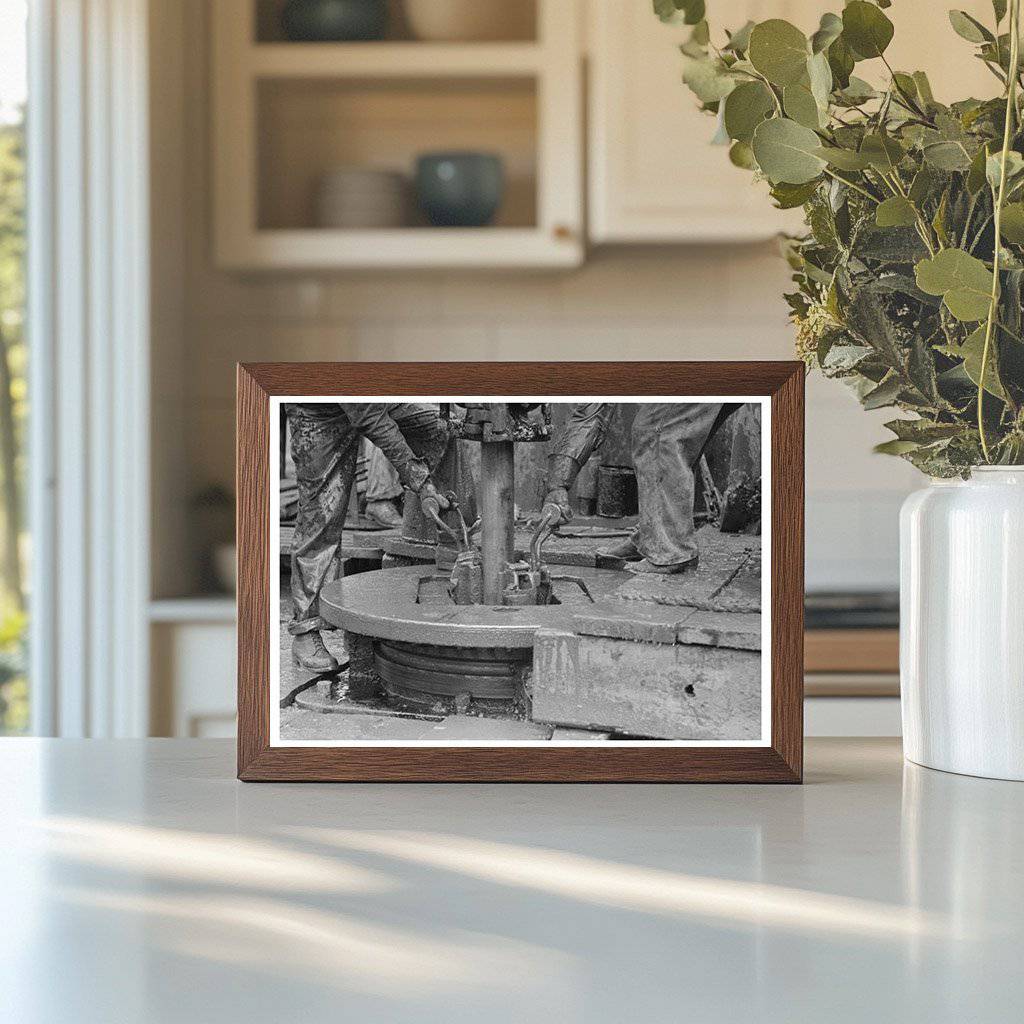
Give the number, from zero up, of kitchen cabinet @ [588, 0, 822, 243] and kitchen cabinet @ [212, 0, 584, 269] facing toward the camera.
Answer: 2

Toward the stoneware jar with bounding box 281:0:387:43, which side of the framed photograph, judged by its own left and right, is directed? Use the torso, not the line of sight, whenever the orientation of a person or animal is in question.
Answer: back

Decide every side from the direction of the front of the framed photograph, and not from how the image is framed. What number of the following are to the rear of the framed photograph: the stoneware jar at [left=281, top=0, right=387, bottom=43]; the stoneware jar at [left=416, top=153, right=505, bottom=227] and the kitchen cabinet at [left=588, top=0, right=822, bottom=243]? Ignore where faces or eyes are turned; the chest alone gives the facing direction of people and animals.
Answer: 3

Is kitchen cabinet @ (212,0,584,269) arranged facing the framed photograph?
yes

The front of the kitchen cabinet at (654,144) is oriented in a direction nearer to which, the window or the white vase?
the white vase

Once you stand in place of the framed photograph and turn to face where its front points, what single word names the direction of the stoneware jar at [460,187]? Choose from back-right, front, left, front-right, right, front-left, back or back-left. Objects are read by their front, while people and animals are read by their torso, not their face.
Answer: back
